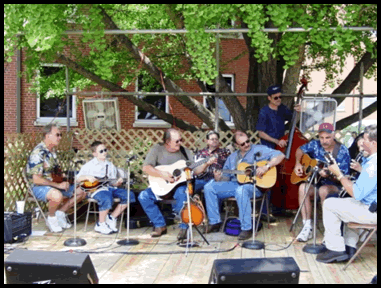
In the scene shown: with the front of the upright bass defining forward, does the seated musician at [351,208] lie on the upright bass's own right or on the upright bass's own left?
on the upright bass's own left

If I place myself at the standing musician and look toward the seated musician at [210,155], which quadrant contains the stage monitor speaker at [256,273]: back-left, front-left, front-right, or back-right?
front-left

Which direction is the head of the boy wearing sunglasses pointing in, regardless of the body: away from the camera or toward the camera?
toward the camera

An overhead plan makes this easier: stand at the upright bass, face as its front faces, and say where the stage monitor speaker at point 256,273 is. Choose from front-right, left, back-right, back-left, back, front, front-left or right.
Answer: front-left

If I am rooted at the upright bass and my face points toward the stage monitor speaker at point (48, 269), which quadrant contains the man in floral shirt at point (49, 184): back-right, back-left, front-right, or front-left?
front-right

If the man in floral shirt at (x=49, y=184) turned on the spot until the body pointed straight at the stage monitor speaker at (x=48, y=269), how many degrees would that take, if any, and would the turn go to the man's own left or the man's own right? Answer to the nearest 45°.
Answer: approximately 90° to the man's own right

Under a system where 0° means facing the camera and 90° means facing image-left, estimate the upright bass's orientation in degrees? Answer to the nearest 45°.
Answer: approximately 45°

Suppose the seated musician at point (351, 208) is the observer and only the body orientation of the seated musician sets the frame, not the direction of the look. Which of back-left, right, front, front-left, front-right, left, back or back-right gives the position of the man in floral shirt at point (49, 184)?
front

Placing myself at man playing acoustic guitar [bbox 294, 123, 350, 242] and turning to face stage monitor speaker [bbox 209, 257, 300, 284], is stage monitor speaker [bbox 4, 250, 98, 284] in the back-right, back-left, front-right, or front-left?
front-right

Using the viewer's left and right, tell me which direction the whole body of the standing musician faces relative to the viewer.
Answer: facing the viewer and to the right of the viewer

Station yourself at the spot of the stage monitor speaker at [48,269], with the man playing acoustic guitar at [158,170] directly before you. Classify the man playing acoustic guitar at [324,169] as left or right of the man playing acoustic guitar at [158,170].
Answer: right

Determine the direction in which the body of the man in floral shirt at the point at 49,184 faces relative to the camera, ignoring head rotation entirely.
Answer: to the viewer's right

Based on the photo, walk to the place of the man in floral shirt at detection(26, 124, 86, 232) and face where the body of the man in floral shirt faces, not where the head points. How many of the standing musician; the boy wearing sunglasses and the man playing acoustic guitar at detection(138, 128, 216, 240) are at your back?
0

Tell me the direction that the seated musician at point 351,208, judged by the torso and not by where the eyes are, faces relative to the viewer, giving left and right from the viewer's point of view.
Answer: facing to the left of the viewer

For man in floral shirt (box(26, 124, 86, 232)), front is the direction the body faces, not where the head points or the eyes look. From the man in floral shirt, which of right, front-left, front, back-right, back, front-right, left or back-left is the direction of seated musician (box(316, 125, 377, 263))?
front-right
